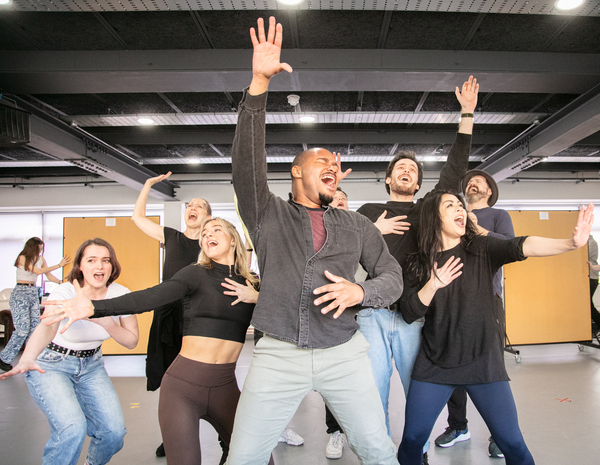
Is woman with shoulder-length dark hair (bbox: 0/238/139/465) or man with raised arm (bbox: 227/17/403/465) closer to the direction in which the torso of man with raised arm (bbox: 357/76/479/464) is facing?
the man with raised arm

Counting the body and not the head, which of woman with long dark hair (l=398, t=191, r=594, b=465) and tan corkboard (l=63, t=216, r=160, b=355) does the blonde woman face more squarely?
the woman with long dark hair

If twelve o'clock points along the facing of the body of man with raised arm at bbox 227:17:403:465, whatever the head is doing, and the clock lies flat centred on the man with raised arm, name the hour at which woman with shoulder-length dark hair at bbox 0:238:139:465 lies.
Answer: The woman with shoulder-length dark hair is roughly at 4 o'clock from the man with raised arm.

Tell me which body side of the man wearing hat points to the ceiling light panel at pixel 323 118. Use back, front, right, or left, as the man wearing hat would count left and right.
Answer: right

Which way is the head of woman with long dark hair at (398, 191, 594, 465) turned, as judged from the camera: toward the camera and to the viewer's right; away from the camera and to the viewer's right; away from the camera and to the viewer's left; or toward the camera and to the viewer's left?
toward the camera and to the viewer's right

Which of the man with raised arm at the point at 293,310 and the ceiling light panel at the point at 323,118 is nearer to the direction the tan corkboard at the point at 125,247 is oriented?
the man with raised arm
